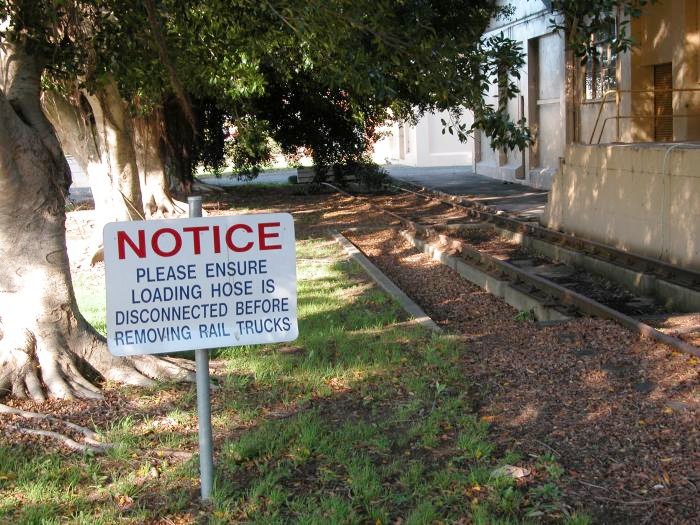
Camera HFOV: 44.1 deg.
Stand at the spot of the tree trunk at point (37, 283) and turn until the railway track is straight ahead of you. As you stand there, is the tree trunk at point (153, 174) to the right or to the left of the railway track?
left

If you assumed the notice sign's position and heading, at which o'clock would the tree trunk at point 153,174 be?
The tree trunk is roughly at 6 o'clock from the notice sign.

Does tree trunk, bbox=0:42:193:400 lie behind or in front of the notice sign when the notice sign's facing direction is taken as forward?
behind

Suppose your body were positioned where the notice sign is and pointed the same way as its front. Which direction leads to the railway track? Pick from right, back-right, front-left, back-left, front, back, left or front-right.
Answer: back-left

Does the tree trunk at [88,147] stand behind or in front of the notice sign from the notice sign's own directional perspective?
behind

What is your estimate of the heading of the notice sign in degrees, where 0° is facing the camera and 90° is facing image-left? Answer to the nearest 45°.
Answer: approximately 0°

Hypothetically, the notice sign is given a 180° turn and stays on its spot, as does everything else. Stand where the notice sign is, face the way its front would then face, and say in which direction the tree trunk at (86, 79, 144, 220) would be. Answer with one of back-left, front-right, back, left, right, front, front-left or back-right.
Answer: front
